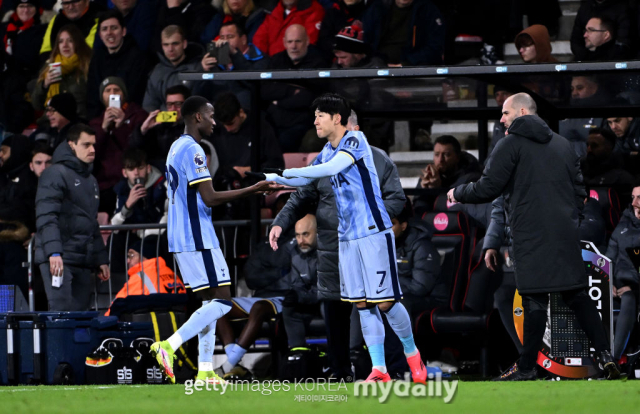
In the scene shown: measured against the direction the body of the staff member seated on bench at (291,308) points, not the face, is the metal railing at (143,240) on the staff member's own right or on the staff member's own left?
on the staff member's own right

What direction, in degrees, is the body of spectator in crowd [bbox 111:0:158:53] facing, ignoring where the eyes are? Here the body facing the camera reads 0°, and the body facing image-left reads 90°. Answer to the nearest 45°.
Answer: approximately 0°

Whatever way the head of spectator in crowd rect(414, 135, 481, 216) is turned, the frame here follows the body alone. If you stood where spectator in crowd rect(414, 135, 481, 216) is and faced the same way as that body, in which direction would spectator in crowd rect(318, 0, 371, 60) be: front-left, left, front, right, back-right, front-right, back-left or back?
right

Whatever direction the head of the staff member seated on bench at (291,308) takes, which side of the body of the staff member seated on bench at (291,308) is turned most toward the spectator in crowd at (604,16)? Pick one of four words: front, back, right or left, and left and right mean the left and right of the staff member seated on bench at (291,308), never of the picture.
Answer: back

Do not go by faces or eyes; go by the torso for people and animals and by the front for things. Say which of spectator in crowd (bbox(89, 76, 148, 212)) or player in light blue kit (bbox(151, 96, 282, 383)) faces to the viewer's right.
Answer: the player in light blue kit

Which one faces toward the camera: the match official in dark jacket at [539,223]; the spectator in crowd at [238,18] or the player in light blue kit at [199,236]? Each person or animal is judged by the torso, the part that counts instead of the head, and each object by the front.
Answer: the spectator in crowd
